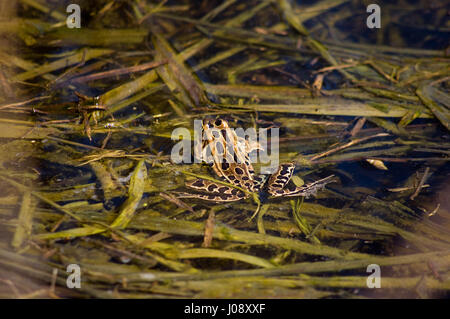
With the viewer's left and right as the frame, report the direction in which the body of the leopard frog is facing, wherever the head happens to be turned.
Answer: facing away from the viewer and to the left of the viewer
